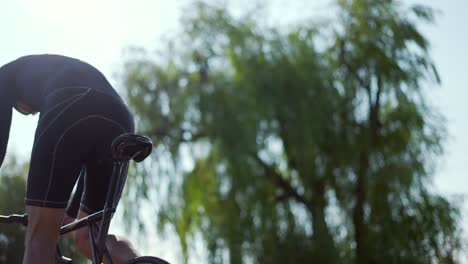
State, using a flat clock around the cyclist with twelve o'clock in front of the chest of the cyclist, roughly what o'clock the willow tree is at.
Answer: The willow tree is roughly at 4 o'clock from the cyclist.

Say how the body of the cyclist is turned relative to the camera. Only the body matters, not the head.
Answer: to the viewer's left
